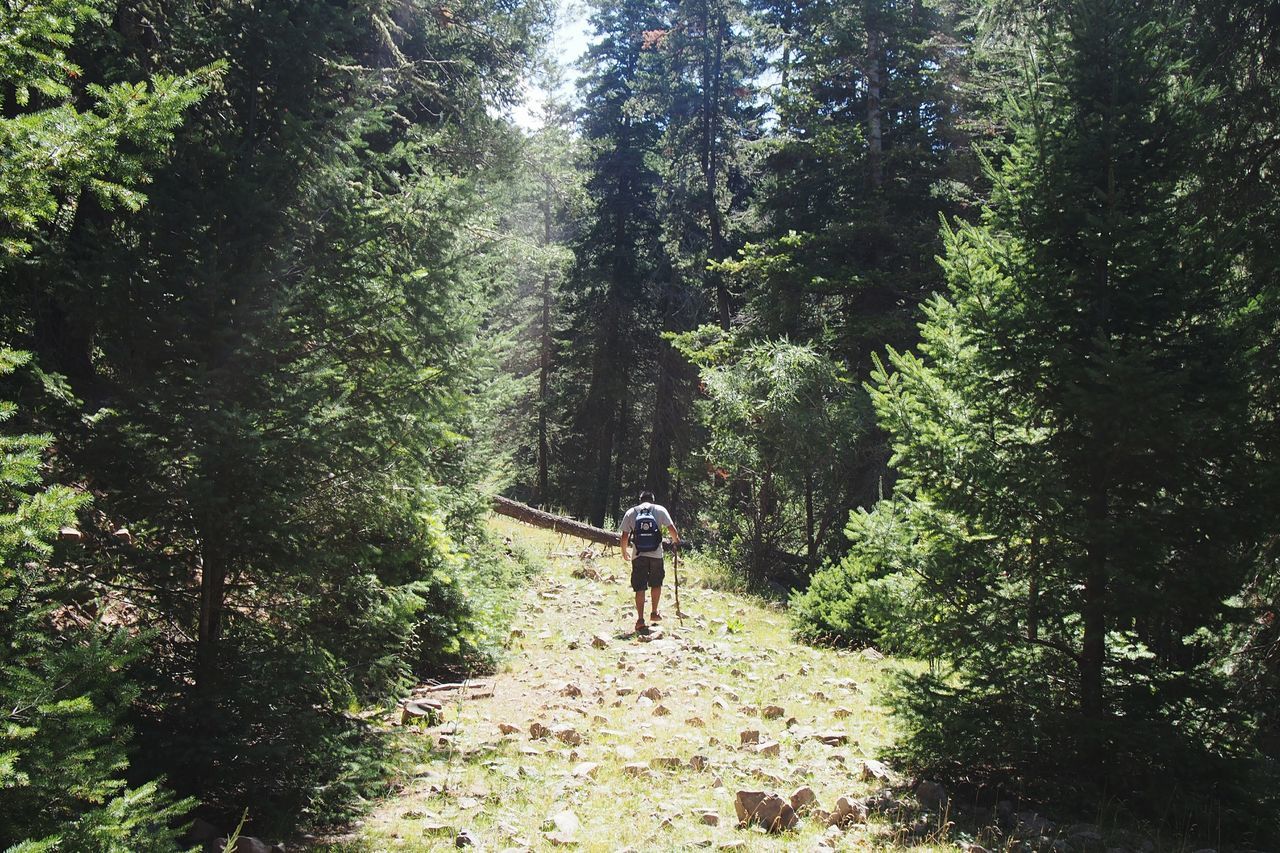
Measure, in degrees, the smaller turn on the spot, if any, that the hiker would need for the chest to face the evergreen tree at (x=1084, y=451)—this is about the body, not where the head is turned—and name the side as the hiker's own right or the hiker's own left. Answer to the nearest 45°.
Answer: approximately 135° to the hiker's own right

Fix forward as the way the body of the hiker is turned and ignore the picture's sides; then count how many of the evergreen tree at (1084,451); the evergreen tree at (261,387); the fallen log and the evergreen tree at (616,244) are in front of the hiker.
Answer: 2

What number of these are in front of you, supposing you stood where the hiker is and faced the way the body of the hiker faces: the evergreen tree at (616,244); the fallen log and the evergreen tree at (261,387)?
2

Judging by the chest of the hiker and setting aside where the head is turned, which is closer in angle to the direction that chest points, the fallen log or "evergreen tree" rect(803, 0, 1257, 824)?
the fallen log

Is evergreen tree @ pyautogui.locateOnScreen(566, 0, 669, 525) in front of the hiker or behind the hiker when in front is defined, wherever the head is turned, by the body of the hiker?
in front

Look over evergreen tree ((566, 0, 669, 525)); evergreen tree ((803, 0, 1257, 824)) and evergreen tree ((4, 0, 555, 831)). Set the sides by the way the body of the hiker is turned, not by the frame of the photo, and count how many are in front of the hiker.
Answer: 1

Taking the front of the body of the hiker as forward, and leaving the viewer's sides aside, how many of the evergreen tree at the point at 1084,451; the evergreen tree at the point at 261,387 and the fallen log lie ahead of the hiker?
1

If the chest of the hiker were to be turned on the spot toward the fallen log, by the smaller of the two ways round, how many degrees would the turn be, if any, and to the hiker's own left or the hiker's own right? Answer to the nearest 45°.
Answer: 0° — they already face it

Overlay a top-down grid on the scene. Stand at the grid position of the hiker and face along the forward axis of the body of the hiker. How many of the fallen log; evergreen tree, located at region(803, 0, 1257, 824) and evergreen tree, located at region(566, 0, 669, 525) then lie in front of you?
2

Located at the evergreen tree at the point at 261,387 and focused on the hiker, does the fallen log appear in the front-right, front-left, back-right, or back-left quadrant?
front-left

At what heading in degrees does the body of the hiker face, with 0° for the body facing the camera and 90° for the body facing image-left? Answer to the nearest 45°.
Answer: approximately 180°
